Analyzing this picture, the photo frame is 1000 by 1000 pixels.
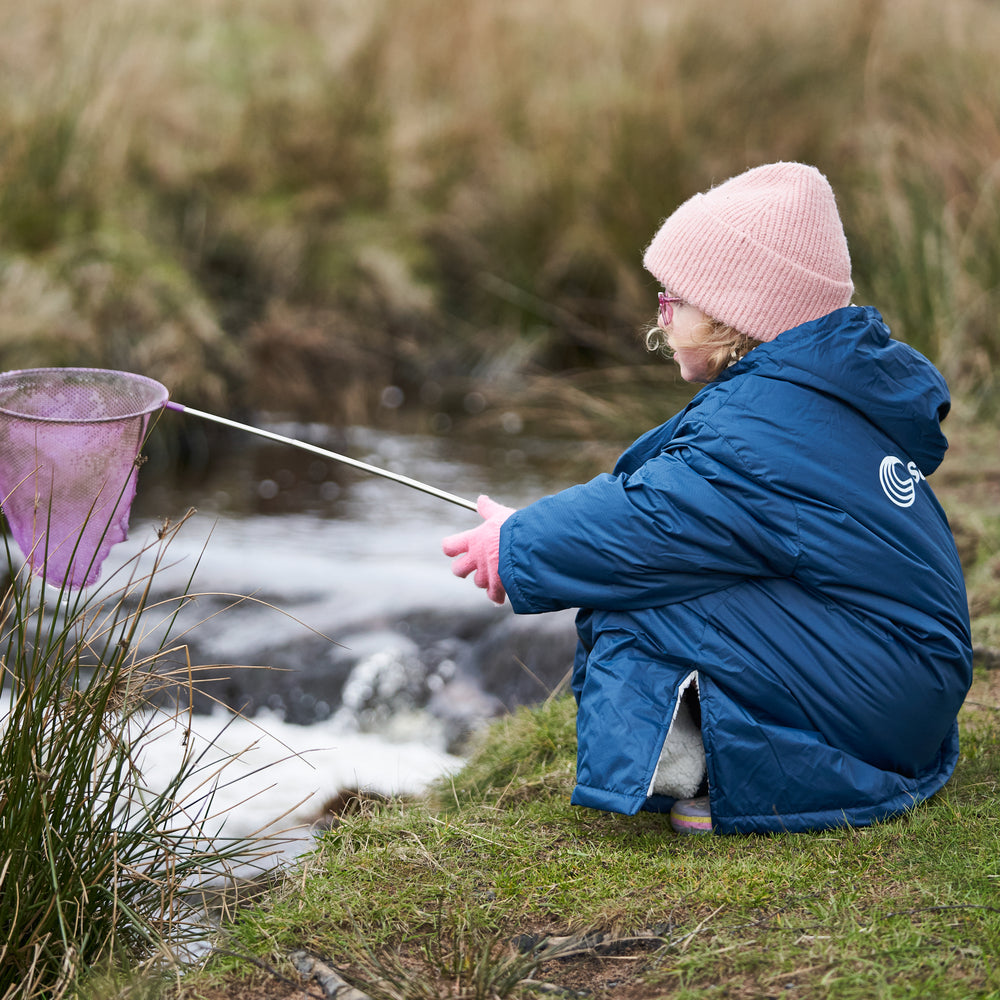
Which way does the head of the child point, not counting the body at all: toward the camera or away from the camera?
away from the camera

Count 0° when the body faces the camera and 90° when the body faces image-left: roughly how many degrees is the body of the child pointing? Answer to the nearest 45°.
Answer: approximately 90°
